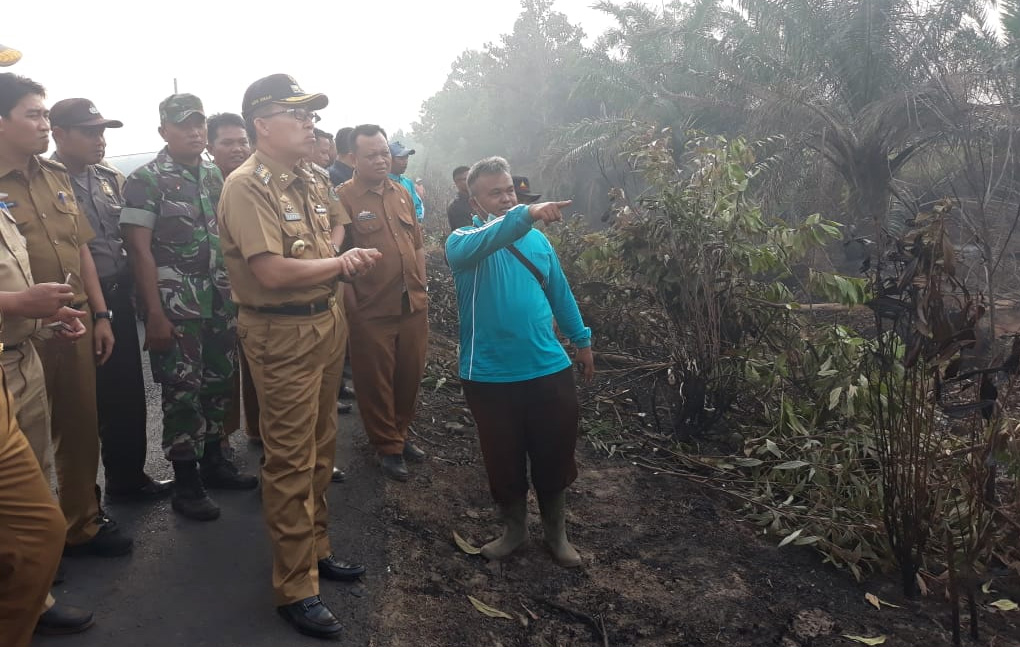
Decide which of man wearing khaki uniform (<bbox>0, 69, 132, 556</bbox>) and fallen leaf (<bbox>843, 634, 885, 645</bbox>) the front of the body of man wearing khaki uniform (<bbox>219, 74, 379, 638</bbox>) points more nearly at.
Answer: the fallen leaf

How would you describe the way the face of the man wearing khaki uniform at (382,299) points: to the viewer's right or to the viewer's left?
to the viewer's right

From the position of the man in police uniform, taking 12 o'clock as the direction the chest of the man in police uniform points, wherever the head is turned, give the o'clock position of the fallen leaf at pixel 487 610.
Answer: The fallen leaf is roughly at 12 o'clock from the man in police uniform.

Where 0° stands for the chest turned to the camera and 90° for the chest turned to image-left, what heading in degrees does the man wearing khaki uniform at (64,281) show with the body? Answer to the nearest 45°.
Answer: approximately 315°

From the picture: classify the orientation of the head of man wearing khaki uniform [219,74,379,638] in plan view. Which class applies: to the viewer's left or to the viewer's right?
to the viewer's right

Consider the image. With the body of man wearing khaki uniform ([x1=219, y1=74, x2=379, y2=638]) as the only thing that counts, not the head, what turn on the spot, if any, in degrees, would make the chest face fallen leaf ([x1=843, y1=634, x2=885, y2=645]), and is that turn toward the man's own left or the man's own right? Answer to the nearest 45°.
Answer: approximately 45° to the man's own left
